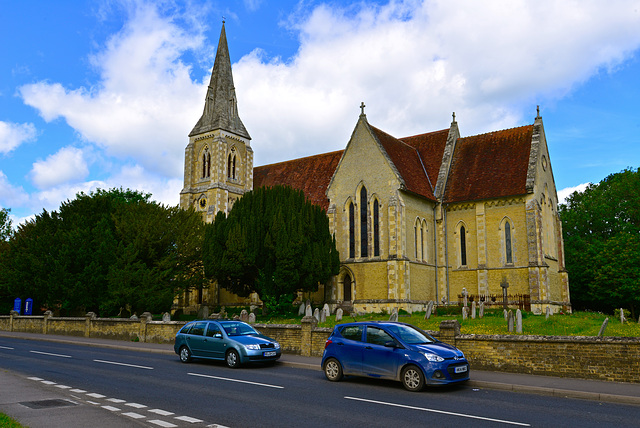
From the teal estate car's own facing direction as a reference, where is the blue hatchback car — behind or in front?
in front

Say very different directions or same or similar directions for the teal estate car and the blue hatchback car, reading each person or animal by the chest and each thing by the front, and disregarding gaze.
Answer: same or similar directions

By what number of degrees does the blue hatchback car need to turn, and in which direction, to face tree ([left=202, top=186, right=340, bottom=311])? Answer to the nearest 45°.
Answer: approximately 135° to its left

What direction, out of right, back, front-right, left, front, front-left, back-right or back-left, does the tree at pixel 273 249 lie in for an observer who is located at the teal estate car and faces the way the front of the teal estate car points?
back-left

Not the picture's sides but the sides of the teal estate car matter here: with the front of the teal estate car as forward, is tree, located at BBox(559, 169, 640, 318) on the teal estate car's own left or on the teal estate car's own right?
on the teal estate car's own left

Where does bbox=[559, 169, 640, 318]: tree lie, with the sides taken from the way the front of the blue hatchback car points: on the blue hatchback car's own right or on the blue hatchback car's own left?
on the blue hatchback car's own left

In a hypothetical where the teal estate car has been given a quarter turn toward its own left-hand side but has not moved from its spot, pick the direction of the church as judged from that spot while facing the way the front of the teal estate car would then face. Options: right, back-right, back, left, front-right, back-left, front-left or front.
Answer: front

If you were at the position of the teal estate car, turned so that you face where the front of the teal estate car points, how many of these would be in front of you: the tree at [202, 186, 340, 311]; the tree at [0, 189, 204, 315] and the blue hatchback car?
1

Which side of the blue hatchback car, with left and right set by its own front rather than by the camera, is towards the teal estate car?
back

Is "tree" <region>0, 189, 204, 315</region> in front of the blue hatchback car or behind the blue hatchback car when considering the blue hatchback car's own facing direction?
behind

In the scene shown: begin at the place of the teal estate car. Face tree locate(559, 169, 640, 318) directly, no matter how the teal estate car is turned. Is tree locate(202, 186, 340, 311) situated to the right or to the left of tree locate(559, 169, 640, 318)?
left

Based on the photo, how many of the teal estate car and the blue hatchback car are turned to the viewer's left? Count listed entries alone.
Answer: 0

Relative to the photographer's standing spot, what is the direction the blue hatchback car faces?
facing the viewer and to the right of the viewer

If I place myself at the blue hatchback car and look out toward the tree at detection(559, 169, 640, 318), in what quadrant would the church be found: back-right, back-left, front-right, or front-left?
front-left
